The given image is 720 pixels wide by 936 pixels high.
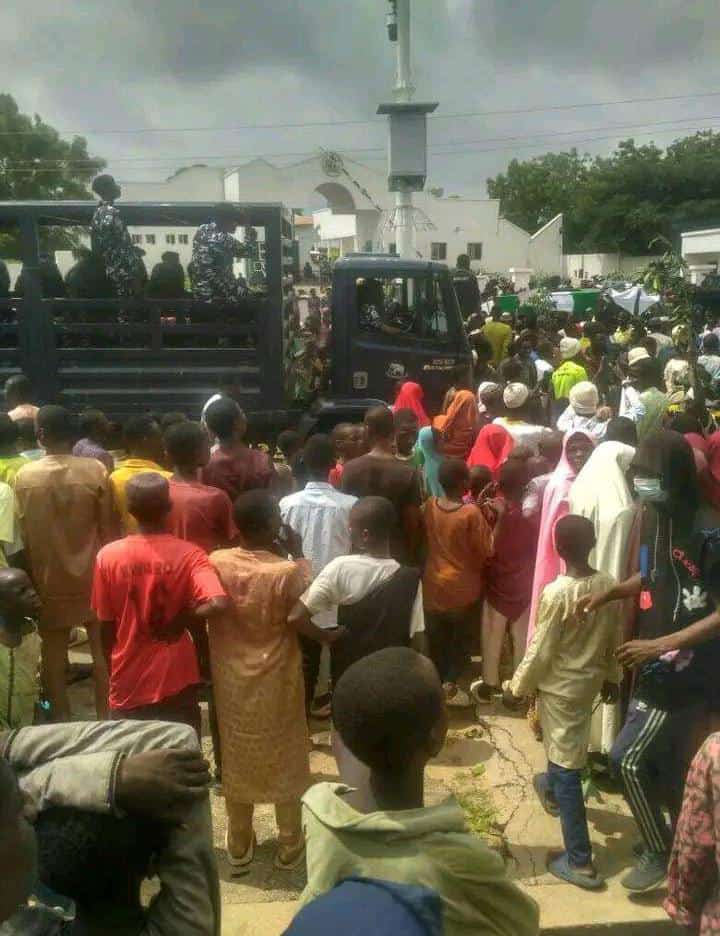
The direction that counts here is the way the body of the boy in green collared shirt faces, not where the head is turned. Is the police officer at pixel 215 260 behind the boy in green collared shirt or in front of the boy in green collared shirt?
in front

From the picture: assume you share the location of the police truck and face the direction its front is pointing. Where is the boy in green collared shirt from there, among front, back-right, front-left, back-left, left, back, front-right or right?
right

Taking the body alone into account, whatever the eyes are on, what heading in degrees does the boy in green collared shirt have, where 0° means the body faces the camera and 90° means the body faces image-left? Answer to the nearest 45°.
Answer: approximately 135°

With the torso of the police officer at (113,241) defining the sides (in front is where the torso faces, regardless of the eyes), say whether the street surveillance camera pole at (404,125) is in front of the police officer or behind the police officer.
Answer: in front

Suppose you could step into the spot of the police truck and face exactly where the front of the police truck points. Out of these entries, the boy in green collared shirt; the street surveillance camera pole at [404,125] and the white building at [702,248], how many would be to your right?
1

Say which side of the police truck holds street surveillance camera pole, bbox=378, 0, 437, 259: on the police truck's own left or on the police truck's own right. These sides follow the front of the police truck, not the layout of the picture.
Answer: on the police truck's own left

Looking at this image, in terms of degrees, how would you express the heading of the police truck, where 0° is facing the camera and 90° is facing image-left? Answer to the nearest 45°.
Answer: approximately 270°

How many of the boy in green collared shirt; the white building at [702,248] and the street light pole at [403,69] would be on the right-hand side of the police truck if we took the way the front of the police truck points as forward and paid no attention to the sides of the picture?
1

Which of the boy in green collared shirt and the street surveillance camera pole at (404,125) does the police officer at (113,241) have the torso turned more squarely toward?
the street surveillance camera pole

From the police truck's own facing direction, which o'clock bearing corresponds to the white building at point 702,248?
The white building is roughly at 10 o'clock from the police truck.

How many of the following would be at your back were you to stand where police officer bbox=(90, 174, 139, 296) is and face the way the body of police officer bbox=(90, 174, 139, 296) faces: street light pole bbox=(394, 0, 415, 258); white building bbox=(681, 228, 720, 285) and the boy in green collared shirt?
1

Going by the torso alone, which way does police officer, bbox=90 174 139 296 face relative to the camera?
away from the camera

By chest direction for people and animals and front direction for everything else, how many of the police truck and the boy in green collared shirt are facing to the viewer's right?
1
